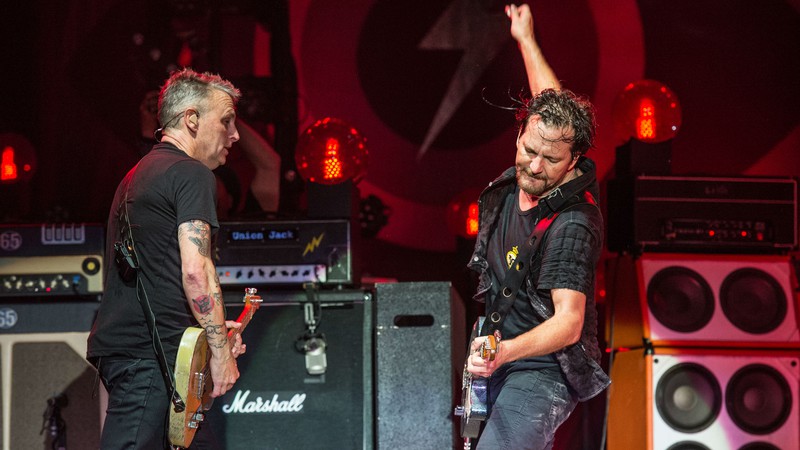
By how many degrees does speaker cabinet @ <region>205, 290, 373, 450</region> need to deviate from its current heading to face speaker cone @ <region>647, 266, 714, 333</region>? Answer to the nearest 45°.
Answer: approximately 90° to its left

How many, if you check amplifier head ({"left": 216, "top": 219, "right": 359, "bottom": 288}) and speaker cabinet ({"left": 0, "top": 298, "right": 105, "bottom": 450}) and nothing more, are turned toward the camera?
2

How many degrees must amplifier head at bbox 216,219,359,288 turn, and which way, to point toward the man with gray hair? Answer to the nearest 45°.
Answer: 0° — it already faces them

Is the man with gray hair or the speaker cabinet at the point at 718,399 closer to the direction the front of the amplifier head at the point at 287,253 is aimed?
the man with gray hair
